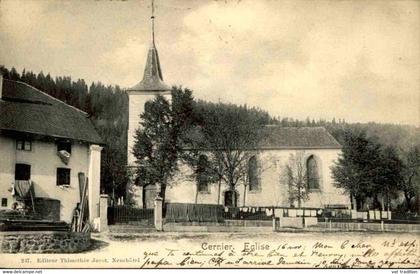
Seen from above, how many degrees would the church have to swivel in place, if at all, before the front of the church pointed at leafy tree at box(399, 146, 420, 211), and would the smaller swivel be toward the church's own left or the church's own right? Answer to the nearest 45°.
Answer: approximately 135° to the church's own left

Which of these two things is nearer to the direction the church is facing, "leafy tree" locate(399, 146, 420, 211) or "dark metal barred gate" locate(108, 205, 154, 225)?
the dark metal barred gate

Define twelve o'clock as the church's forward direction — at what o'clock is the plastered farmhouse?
The plastered farmhouse is roughly at 10 o'clock from the church.

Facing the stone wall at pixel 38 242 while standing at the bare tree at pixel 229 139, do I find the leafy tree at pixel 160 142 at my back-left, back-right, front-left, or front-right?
front-right

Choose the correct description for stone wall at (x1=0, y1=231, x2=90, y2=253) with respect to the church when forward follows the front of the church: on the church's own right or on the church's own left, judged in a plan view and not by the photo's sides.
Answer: on the church's own left

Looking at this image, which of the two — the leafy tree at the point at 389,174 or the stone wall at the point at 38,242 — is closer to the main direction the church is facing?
the stone wall

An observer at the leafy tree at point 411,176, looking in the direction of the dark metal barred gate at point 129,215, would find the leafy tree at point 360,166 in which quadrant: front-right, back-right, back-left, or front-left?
front-right

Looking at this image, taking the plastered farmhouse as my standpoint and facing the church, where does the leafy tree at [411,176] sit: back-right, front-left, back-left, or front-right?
front-right

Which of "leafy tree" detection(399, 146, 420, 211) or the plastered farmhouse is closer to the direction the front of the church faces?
the plastered farmhouse
